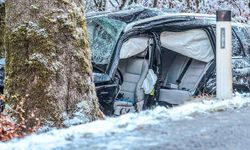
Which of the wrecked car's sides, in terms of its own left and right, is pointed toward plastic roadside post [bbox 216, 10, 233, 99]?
left

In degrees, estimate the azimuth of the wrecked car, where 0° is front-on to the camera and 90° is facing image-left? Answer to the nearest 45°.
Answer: approximately 45°
